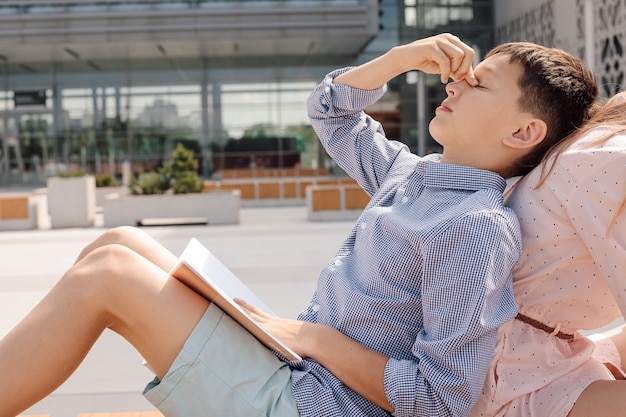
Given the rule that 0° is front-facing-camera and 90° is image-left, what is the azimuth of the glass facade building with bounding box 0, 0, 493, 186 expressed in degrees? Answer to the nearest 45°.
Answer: approximately 0°

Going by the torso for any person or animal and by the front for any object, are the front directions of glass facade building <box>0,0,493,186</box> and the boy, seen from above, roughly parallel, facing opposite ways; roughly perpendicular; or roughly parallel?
roughly perpendicular

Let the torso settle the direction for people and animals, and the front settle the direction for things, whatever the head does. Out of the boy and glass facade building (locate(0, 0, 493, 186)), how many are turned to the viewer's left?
1

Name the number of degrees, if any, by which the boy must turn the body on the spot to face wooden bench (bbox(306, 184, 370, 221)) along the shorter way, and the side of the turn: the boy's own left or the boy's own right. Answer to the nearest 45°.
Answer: approximately 90° to the boy's own right

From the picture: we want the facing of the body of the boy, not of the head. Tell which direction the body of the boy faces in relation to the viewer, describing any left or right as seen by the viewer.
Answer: facing to the left of the viewer

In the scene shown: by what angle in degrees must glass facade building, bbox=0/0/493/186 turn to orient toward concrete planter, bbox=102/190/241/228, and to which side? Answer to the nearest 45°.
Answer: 0° — it already faces it

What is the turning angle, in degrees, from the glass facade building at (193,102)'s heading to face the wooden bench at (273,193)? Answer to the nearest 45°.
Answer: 0° — it already faces it
